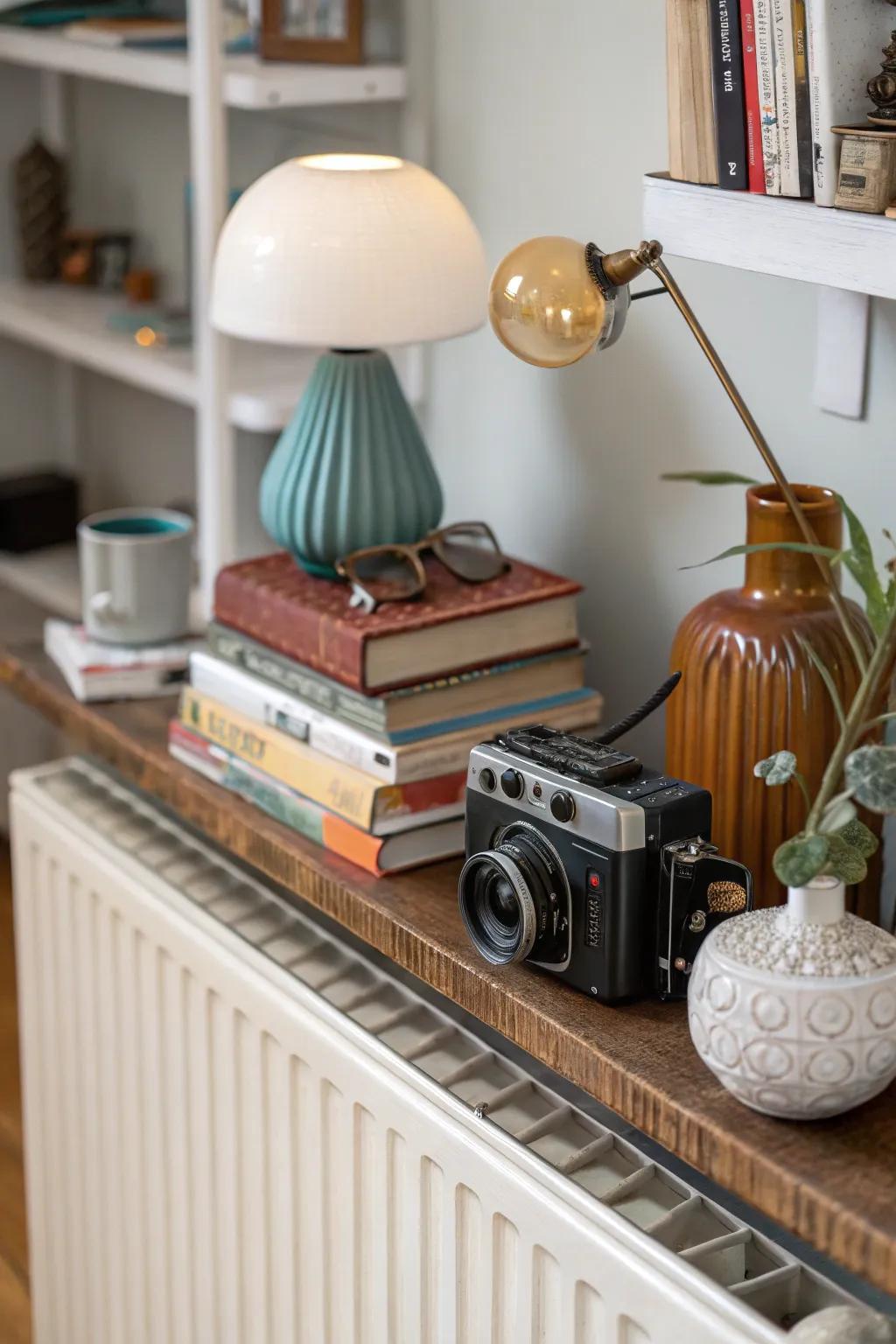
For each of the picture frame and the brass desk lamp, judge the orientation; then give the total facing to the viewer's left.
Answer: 1

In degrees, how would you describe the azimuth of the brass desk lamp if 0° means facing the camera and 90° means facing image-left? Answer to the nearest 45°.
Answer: approximately 90°

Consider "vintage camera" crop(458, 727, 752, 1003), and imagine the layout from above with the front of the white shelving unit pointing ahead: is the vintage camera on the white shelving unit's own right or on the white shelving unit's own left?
on the white shelving unit's own left
